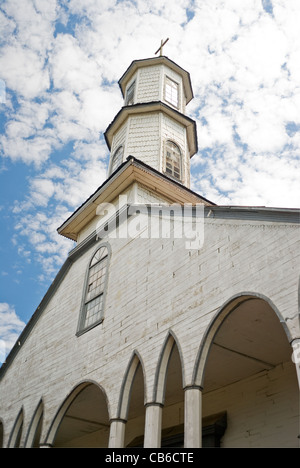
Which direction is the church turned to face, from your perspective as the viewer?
facing the viewer and to the left of the viewer
